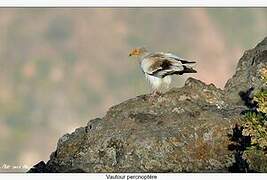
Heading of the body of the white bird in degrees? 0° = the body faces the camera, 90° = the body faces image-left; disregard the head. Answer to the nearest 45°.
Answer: approximately 90°
